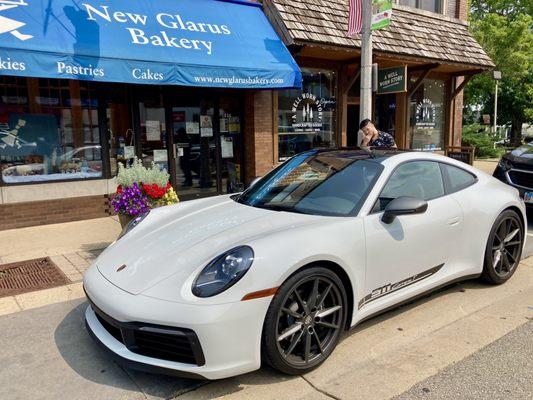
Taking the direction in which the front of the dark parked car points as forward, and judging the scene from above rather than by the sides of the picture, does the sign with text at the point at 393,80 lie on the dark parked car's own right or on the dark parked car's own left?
on the dark parked car's own right

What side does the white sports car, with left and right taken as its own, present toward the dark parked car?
back

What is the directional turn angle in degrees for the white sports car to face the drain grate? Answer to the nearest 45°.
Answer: approximately 90° to its right

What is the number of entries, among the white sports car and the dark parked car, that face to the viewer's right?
0

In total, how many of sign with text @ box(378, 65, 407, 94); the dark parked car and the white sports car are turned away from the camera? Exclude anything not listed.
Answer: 0

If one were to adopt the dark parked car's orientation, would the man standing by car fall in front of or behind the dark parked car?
in front

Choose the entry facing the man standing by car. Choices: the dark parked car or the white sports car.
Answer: the dark parked car

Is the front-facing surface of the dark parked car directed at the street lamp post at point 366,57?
yes

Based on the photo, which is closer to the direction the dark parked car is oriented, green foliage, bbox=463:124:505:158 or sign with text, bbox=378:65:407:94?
the sign with text

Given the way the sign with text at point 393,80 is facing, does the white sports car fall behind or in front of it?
in front
